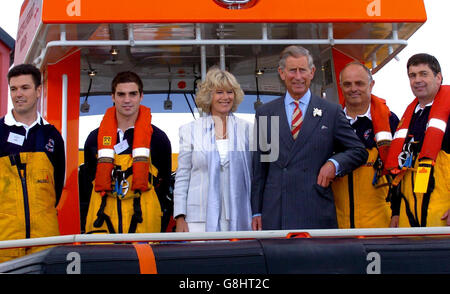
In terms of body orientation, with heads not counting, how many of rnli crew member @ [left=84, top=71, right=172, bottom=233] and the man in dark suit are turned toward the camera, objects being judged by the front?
2

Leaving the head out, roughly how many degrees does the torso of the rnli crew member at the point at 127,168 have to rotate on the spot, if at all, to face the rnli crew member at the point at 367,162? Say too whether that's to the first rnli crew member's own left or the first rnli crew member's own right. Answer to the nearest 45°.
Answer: approximately 90° to the first rnli crew member's own left

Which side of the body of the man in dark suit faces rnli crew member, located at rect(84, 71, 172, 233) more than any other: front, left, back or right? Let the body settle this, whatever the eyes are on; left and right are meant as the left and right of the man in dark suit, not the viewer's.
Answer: right

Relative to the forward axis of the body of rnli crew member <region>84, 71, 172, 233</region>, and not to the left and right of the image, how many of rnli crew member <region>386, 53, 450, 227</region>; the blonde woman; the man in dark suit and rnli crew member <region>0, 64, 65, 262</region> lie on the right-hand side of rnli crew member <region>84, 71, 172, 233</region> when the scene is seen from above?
1

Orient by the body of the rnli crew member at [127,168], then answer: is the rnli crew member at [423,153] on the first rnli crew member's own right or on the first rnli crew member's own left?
on the first rnli crew member's own left

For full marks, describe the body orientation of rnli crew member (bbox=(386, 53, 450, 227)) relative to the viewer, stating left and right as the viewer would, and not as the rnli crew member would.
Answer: facing the viewer and to the left of the viewer

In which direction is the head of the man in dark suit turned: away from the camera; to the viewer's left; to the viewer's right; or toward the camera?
toward the camera

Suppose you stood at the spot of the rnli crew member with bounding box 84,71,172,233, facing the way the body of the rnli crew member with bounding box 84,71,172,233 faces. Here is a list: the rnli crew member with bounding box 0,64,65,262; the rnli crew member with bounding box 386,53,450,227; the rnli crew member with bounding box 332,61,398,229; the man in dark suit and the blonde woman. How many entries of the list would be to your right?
1

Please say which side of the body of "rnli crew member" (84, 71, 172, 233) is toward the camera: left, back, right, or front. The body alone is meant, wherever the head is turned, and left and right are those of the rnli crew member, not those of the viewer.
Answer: front

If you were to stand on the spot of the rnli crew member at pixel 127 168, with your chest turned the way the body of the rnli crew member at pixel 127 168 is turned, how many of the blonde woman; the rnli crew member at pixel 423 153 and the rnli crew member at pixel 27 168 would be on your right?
1

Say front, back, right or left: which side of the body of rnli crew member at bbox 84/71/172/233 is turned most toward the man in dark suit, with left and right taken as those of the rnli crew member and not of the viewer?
left

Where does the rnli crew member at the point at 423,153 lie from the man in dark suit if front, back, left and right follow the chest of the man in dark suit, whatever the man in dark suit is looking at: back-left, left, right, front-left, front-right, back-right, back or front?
left

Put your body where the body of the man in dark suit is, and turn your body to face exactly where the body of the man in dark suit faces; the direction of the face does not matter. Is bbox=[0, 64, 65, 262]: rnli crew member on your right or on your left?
on your right

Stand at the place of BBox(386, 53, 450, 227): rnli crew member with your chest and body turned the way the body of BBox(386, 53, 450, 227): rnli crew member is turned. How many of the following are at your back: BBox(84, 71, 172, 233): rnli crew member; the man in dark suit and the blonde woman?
0

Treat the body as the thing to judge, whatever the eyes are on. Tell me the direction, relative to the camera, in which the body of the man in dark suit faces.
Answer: toward the camera

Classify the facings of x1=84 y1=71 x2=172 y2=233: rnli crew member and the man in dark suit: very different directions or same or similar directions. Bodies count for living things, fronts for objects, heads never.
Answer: same or similar directions
